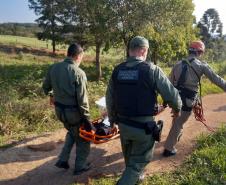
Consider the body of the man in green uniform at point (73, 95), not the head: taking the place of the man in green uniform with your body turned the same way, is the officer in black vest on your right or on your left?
on your right

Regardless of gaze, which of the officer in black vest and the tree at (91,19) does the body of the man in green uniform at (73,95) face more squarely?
the tree

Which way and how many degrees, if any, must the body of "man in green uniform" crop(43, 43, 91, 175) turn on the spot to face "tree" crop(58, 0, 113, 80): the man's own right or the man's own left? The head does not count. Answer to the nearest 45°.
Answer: approximately 45° to the man's own left

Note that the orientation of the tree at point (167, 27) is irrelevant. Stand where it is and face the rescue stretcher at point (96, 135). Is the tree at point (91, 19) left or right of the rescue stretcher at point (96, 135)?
right

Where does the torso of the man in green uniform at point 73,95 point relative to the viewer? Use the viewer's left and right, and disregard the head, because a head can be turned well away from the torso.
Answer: facing away from the viewer and to the right of the viewer
